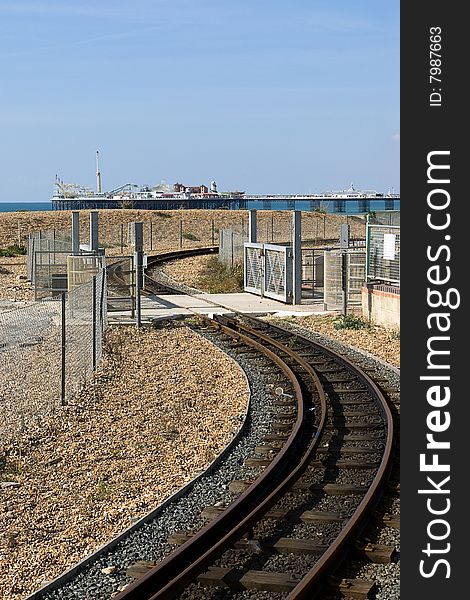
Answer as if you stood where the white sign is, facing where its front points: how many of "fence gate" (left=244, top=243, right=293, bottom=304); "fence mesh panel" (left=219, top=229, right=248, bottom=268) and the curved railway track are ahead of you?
1

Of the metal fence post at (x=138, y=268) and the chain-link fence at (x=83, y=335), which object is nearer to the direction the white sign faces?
the chain-link fence

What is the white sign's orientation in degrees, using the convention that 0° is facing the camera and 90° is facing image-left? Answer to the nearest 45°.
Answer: approximately 0°

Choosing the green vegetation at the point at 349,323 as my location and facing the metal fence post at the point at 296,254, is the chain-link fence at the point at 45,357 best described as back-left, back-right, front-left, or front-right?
back-left

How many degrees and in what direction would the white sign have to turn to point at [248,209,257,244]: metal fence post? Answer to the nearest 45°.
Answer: approximately 135° to its right

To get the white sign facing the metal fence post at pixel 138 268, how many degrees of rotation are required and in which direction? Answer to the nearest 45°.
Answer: approximately 90° to its right

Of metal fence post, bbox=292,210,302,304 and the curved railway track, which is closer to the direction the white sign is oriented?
the curved railway track

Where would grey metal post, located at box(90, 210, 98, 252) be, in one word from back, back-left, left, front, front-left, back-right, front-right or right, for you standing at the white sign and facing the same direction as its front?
back-right

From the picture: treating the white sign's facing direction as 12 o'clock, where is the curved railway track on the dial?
The curved railway track is roughly at 12 o'clock from the white sign.
